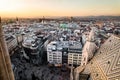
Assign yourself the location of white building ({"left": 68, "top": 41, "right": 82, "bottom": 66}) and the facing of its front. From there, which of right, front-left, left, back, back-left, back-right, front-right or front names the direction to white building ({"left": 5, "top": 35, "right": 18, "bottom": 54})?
right

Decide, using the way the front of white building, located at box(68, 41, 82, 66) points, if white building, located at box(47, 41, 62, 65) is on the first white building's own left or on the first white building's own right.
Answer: on the first white building's own right

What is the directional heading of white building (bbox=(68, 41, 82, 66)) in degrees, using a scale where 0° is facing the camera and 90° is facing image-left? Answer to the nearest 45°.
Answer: approximately 0°
